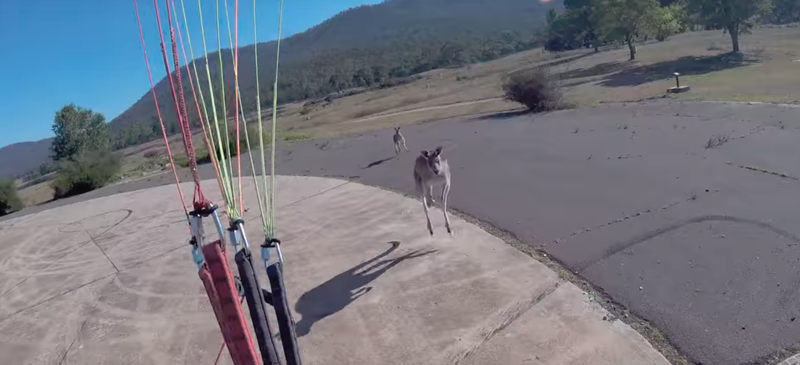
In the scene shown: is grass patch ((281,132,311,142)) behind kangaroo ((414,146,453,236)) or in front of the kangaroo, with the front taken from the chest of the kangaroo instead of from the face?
behind

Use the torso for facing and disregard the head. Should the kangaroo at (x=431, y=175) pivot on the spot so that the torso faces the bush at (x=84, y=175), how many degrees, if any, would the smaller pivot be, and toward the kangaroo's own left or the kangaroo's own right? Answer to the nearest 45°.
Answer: approximately 135° to the kangaroo's own right

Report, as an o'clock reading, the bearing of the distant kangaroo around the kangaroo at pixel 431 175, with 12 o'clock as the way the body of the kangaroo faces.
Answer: The distant kangaroo is roughly at 6 o'clock from the kangaroo.

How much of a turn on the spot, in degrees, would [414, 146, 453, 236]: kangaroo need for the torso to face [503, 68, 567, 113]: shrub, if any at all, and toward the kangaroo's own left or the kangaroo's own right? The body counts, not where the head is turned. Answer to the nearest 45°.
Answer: approximately 180°

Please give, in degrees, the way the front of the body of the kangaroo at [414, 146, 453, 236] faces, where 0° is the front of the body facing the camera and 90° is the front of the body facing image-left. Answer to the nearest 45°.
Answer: approximately 0°

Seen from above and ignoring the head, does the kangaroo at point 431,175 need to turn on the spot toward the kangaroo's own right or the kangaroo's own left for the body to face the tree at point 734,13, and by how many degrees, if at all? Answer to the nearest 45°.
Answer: approximately 135° to the kangaroo's own left
